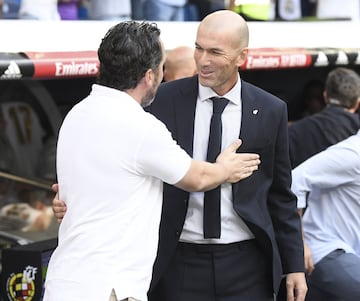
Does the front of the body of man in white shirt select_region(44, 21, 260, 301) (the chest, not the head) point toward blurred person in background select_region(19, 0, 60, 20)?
no

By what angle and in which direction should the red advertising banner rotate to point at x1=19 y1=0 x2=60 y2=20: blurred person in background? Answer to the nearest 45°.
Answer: approximately 180°

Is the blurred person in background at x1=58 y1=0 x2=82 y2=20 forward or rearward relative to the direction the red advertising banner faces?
rearward

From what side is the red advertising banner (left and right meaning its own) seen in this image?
front

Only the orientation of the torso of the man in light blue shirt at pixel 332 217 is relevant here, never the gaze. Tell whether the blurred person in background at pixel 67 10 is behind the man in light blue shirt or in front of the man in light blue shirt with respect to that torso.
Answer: in front

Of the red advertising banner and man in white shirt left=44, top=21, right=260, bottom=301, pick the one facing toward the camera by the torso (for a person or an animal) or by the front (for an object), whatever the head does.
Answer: the red advertising banner

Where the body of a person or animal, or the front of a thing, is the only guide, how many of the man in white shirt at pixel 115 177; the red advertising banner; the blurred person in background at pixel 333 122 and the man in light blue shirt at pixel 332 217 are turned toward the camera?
1

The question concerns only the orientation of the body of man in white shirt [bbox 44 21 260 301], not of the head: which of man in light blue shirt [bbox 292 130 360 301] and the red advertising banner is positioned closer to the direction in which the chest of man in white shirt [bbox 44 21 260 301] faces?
the man in light blue shirt

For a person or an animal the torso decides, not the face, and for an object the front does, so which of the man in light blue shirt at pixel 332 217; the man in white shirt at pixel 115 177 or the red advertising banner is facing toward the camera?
the red advertising banner

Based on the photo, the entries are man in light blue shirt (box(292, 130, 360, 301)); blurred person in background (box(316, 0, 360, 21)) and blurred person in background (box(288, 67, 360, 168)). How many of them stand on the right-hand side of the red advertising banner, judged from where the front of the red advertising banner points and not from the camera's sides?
0

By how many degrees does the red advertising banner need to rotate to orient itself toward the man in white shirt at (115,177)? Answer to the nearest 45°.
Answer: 0° — it already faces them

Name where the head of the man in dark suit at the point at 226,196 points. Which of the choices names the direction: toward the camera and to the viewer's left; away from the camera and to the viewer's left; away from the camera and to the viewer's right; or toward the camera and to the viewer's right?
toward the camera and to the viewer's left

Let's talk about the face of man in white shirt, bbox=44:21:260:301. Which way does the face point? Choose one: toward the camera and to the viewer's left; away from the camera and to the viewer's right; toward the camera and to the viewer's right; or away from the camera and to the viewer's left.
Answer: away from the camera and to the viewer's right

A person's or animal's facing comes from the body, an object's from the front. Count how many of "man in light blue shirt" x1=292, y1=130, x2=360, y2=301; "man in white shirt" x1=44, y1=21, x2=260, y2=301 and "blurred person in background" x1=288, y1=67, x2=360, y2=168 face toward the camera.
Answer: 0

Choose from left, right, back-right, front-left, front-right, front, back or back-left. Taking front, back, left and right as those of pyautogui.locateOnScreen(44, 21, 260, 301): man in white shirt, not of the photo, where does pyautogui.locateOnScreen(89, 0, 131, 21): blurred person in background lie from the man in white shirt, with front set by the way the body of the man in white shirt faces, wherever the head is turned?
front-left
